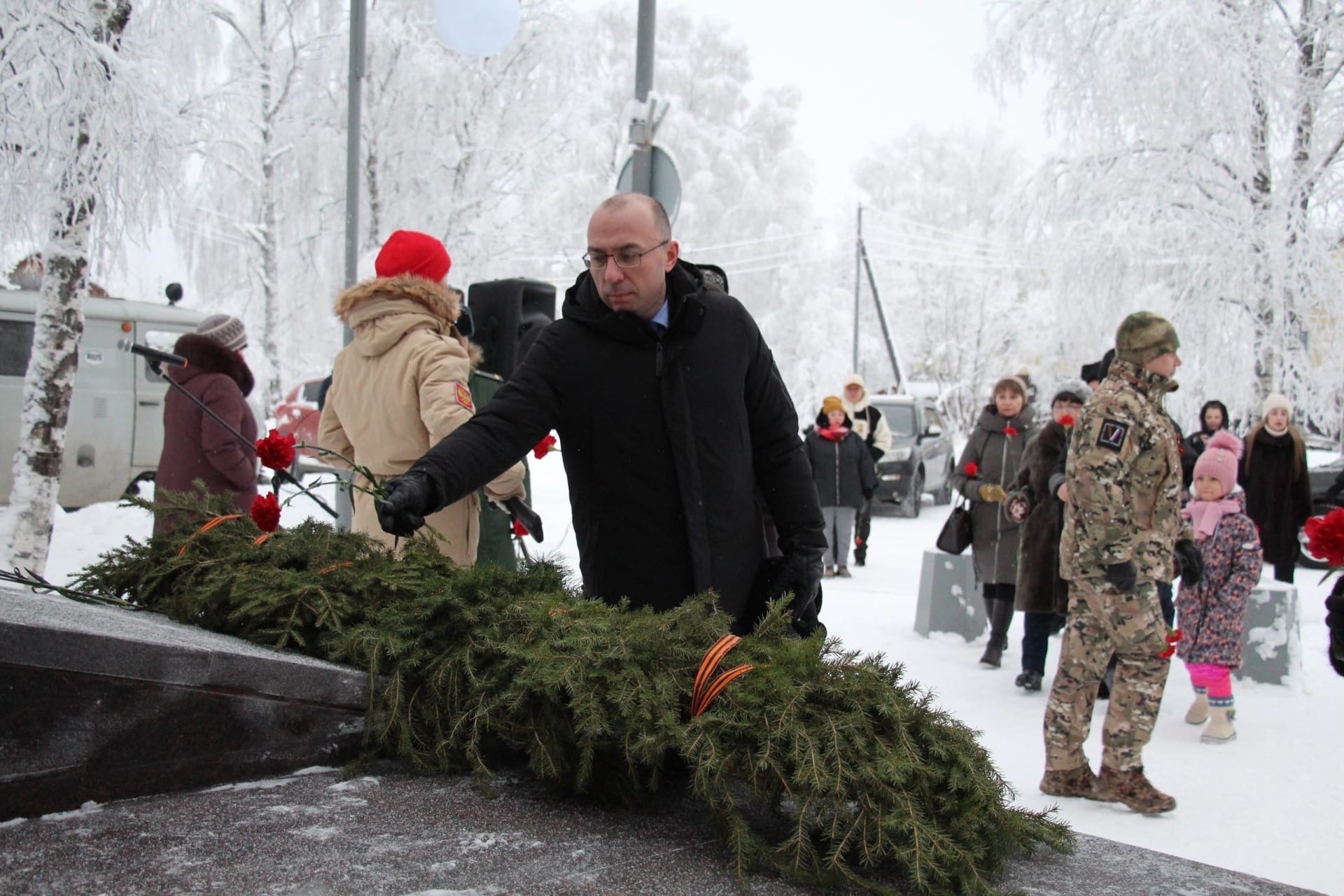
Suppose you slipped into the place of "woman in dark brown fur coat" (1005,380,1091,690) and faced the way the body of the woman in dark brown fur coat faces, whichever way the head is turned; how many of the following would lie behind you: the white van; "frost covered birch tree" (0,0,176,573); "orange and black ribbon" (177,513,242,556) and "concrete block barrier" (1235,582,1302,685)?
1

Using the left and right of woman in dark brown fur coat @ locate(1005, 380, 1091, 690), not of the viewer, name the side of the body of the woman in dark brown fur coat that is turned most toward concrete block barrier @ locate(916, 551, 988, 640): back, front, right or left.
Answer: right

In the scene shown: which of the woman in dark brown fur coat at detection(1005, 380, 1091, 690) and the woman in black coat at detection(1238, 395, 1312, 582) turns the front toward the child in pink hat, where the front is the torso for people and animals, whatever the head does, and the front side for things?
the woman in black coat

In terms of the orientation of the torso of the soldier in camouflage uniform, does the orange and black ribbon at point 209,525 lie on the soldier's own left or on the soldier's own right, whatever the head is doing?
on the soldier's own right

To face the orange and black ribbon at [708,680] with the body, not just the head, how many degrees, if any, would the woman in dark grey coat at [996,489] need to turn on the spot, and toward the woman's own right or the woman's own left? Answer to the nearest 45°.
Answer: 0° — they already face it

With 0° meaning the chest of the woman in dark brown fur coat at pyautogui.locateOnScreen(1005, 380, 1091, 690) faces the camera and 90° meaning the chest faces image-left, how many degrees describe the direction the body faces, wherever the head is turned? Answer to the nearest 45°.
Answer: approximately 45°

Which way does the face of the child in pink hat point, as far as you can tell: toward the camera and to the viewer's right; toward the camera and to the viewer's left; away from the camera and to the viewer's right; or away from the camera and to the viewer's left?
toward the camera and to the viewer's left
